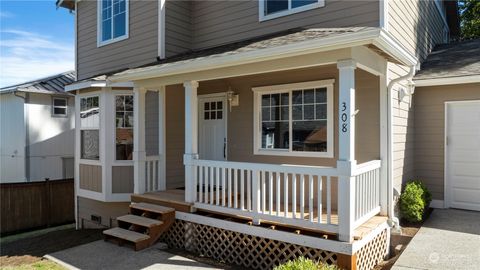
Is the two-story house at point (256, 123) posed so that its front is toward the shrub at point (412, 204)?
no

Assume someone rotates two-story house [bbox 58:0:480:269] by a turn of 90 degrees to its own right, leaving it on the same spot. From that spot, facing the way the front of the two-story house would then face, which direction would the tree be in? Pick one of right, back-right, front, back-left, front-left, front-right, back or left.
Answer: right

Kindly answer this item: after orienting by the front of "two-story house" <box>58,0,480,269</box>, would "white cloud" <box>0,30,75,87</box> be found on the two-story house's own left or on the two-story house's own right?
on the two-story house's own right

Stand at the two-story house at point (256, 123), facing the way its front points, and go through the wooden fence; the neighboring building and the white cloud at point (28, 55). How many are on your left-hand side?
0

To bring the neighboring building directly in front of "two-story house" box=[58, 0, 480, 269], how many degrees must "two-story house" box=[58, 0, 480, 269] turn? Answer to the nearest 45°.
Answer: approximately 90° to its right

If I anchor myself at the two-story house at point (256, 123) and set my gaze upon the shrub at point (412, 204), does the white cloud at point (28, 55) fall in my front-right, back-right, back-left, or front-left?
back-left

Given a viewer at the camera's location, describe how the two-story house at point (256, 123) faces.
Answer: facing the viewer and to the left of the viewer

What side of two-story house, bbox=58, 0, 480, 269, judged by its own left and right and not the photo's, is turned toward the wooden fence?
right
